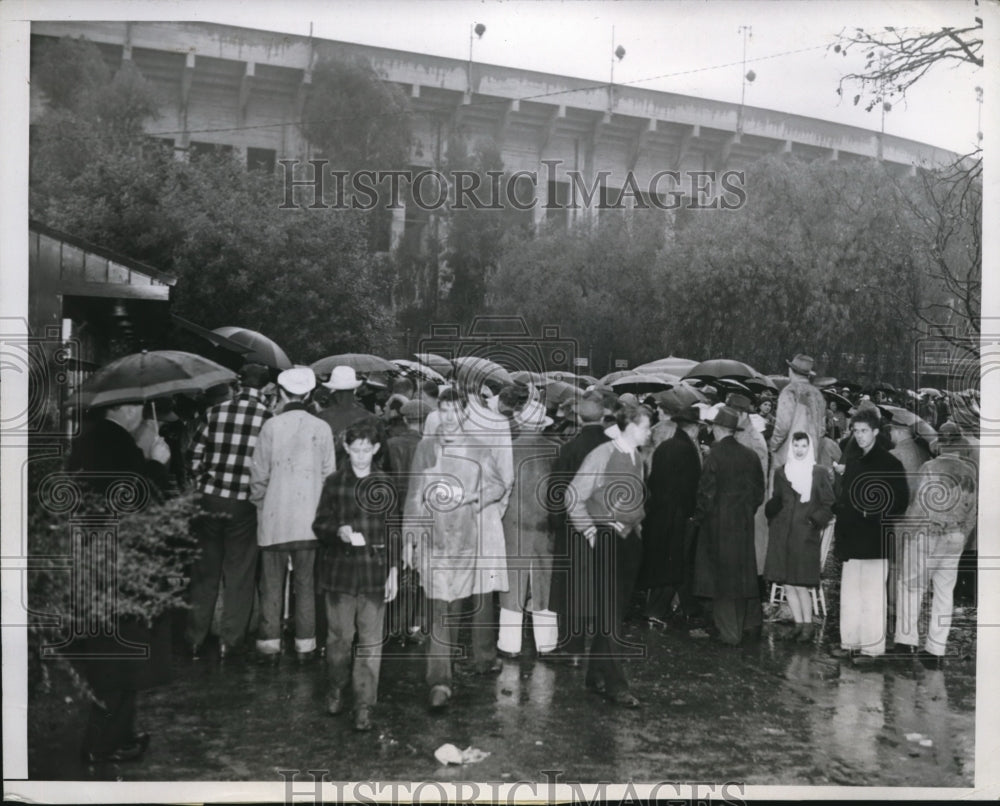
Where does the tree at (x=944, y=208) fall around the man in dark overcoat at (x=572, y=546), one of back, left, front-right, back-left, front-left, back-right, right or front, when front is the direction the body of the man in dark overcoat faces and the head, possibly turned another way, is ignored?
right

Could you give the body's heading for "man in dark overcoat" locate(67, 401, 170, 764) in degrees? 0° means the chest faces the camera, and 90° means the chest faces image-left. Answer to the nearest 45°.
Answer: approximately 225°

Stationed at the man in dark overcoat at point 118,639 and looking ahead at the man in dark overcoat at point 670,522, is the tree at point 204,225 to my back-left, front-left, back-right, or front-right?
front-left

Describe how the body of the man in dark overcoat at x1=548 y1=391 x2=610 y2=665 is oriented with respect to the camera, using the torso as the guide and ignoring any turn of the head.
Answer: away from the camera

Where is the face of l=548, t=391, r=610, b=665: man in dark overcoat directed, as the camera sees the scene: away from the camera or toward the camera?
away from the camera

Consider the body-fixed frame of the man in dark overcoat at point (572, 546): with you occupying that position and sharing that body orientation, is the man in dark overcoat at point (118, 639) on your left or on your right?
on your left
